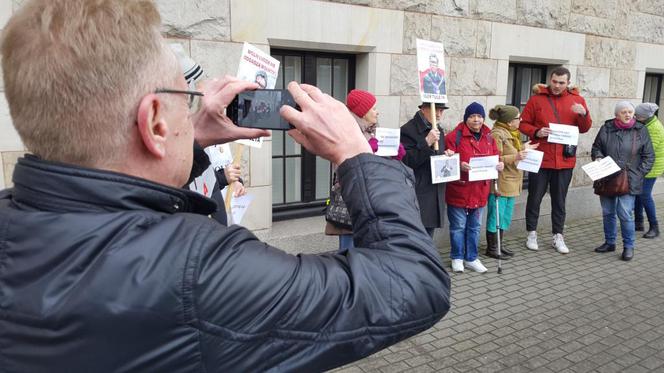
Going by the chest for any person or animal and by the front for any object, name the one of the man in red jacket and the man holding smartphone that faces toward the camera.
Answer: the man in red jacket

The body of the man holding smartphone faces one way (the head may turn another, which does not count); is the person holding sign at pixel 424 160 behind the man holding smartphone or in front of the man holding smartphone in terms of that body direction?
in front

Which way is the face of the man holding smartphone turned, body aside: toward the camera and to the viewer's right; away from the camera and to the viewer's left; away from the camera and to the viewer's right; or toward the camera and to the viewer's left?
away from the camera and to the viewer's right

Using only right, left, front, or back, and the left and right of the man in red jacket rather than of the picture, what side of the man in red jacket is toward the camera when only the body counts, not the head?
front

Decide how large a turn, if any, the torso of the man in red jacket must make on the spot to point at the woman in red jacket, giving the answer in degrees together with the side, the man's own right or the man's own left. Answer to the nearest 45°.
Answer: approximately 45° to the man's own right

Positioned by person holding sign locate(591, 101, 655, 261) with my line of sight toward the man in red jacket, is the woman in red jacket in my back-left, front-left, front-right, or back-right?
front-left

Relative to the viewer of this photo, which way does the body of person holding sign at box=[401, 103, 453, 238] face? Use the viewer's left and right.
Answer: facing the viewer and to the right of the viewer

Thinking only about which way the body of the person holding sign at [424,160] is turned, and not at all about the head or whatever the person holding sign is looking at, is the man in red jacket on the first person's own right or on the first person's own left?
on the first person's own left

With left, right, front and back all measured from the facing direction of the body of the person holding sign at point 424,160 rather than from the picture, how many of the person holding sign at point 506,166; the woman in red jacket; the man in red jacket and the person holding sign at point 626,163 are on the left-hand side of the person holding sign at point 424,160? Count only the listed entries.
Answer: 4

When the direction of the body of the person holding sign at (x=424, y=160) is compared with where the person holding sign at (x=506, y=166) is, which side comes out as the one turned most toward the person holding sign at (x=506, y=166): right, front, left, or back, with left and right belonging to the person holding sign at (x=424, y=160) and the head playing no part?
left

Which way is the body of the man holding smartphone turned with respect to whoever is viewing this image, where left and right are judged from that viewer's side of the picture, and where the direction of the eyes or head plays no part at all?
facing away from the viewer and to the right of the viewer

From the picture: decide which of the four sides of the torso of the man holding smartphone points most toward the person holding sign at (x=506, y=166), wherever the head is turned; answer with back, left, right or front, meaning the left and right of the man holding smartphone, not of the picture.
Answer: front

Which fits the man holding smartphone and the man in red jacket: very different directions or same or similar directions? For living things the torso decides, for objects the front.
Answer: very different directions

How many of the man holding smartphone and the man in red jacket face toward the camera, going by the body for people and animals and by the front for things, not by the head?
1

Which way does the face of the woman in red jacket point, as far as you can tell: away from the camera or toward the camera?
toward the camera

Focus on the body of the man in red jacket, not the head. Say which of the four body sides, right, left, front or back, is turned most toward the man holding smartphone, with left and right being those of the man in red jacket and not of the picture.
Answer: front

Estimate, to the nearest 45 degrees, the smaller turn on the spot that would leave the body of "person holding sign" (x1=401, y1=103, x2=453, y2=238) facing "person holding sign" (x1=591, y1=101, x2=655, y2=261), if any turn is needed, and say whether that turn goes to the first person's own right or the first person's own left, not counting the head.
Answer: approximately 90° to the first person's own left
